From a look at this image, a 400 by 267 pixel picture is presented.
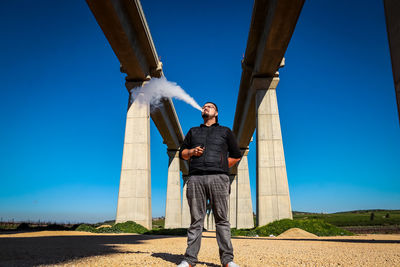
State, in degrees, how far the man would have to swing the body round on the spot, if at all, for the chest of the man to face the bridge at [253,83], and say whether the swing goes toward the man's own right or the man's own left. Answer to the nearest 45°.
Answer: approximately 180°

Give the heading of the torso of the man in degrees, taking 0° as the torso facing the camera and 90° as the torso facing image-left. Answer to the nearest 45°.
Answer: approximately 0°

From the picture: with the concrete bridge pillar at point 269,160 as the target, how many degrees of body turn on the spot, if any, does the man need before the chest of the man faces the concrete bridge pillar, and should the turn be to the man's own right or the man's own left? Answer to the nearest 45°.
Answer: approximately 180°

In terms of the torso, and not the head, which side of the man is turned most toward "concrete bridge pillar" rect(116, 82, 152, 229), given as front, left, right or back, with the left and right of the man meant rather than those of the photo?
back

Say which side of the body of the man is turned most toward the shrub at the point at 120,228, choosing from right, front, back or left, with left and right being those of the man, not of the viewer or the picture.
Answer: back

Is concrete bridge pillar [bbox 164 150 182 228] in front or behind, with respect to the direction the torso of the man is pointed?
behind

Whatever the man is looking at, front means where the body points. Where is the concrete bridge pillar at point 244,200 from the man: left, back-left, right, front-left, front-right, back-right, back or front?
back
